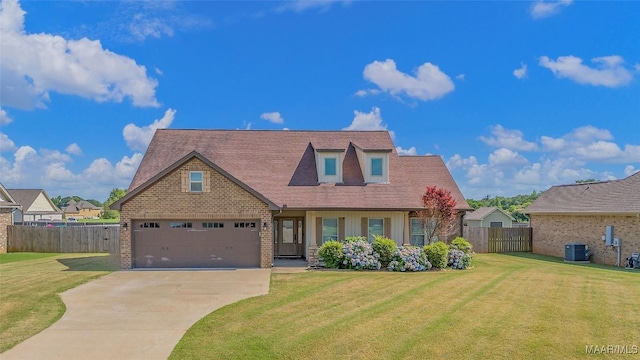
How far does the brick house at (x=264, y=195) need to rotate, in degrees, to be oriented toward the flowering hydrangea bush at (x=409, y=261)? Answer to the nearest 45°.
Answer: approximately 45° to its left

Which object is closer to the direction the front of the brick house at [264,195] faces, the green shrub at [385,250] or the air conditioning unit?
the green shrub

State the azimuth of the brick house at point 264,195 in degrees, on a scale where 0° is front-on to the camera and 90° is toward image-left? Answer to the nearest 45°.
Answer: approximately 0°

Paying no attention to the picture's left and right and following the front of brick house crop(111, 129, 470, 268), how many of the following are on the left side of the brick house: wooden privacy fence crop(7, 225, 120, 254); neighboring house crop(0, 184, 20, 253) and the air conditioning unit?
1

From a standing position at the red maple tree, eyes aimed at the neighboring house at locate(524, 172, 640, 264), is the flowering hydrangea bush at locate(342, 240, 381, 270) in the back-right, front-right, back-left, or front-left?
back-right

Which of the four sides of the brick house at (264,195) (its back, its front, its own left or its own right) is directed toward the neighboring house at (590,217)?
left

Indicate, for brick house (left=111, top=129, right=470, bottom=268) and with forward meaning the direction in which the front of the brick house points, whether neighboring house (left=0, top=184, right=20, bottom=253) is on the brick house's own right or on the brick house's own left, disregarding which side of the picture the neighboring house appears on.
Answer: on the brick house's own right

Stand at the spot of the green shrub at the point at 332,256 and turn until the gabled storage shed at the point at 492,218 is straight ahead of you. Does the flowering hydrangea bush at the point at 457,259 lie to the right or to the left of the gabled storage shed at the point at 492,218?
right

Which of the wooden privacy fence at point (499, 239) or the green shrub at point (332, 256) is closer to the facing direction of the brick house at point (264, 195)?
the green shrub

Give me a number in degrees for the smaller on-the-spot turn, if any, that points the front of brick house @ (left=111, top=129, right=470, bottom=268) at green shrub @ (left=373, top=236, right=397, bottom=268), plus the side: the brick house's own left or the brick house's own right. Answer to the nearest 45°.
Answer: approximately 45° to the brick house's own left

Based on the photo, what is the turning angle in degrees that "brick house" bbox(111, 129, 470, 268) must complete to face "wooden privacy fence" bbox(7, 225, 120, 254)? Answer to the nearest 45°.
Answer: approximately 135° to its right

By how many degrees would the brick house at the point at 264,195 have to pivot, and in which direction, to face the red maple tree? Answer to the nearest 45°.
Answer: approximately 90° to its left
